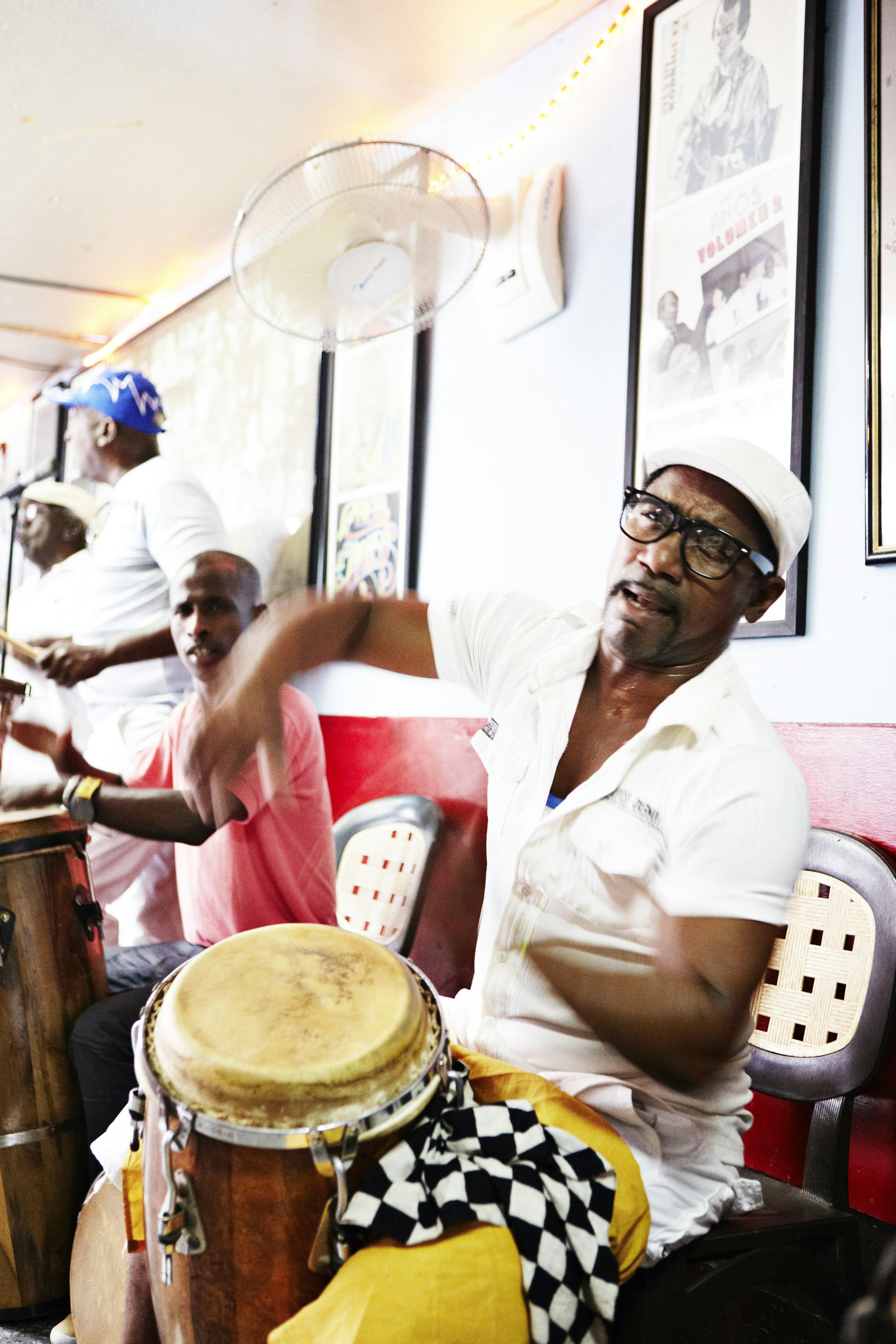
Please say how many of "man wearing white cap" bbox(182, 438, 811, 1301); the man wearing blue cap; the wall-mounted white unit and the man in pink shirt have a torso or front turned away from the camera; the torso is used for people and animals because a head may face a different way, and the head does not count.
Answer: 0

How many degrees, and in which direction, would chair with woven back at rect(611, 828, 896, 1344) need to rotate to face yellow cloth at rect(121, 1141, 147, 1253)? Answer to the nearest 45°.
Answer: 0° — it already faces it

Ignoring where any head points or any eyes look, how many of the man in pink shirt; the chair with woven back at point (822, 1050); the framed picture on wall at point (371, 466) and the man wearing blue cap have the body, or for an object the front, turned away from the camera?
0

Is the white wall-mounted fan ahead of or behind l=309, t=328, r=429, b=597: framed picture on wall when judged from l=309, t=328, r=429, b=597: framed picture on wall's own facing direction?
ahead

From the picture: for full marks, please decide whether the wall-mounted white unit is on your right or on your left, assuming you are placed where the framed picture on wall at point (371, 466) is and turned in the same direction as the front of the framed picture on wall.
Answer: on your left

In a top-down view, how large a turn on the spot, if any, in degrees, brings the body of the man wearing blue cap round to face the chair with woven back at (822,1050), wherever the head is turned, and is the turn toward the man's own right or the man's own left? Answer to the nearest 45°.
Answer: approximately 135° to the man's own left

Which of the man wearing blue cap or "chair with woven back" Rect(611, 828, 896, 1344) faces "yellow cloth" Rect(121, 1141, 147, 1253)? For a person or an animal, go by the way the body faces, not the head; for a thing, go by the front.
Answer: the chair with woven back

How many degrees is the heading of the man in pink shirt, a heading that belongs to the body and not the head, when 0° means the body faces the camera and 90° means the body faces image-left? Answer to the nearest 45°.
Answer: approximately 45°

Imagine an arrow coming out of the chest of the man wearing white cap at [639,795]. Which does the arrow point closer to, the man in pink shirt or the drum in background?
the drum in background

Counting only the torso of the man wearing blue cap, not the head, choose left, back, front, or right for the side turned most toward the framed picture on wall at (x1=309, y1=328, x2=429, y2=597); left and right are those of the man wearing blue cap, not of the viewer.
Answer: back

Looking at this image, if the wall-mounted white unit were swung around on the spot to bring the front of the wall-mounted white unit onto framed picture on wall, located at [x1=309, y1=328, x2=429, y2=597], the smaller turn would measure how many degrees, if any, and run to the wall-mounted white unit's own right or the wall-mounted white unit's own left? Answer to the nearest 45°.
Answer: approximately 90° to the wall-mounted white unit's own right

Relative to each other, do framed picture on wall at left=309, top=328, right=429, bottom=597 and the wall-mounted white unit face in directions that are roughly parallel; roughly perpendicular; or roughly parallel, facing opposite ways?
roughly parallel

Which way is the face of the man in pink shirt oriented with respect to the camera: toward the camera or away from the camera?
toward the camera

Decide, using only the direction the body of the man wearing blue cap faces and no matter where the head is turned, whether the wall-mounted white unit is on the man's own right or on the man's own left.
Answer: on the man's own left

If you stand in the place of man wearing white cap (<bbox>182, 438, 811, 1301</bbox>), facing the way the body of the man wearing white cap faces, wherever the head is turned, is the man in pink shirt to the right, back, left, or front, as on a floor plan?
right

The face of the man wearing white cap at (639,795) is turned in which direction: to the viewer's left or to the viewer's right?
to the viewer's left

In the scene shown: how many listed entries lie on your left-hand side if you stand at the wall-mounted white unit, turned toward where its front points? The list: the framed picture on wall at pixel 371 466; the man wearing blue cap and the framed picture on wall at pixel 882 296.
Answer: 1
